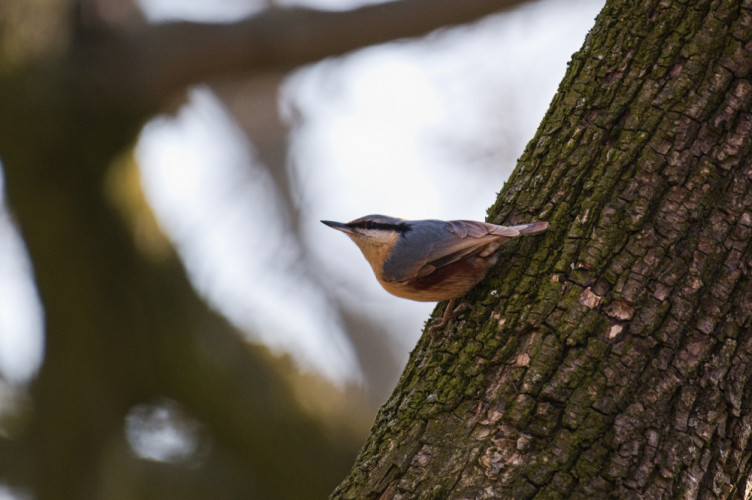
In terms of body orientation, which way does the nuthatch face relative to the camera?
to the viewer's left
